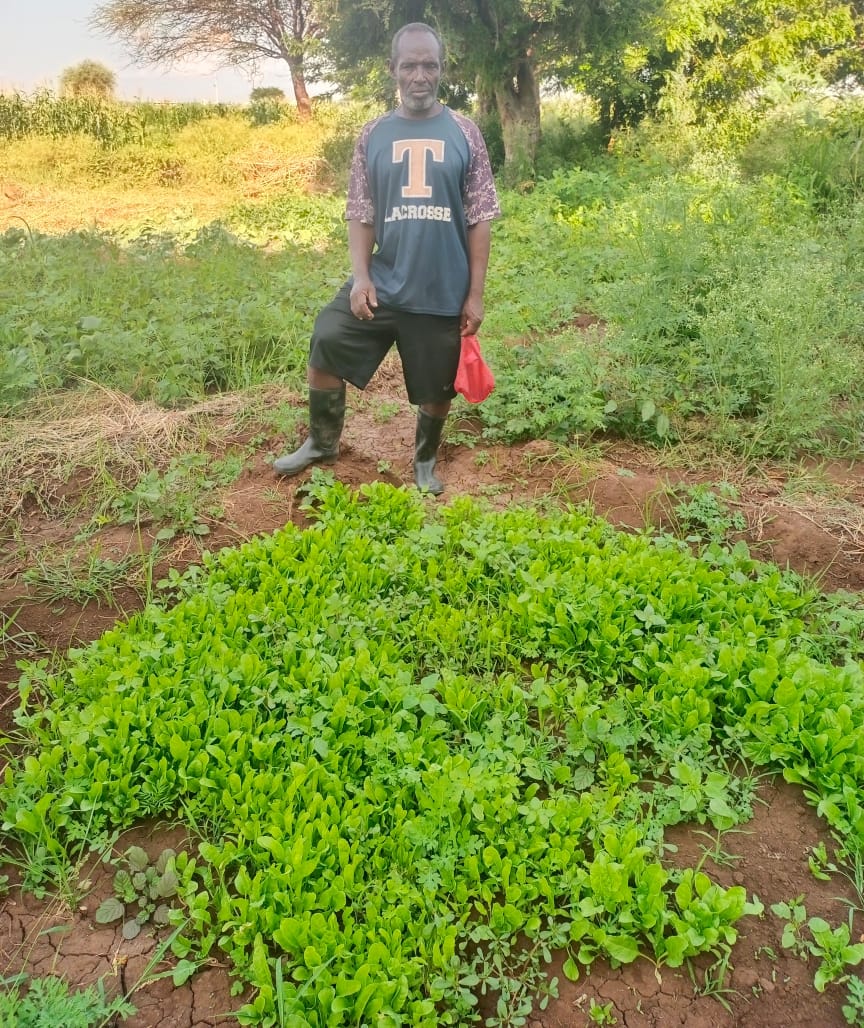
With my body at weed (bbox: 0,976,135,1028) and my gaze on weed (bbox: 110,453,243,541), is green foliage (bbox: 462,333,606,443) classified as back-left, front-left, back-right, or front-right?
front-right

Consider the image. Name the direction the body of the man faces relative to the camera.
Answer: toward the camera

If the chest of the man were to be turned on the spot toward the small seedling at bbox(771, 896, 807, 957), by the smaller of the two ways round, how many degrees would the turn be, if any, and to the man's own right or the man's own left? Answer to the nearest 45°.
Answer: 0° — they already face it

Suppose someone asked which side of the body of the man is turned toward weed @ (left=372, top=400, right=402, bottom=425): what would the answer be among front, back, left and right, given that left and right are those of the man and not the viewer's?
back

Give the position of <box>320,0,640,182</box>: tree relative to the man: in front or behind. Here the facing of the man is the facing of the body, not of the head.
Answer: behind

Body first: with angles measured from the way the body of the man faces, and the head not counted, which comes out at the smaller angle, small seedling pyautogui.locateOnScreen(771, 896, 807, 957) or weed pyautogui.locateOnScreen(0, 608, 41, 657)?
the small seedling

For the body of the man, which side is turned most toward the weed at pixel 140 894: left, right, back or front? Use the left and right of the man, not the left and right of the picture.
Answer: front

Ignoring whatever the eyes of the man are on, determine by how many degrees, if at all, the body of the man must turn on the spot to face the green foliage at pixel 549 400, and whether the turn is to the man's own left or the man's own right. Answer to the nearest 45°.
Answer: approximately 135° to the man's own left

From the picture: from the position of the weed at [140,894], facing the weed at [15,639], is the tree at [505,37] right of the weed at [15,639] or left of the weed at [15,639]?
right

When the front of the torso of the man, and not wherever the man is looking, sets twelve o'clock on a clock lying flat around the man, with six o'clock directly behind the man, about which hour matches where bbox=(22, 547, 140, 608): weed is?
The weed is roughly at 2 o'clock from the man.

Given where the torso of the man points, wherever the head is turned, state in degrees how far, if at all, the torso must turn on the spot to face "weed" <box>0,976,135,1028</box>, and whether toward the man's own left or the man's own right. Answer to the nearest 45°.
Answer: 0° — they already face it

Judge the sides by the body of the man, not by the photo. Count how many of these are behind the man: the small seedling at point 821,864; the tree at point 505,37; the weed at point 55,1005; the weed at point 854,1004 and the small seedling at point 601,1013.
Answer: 1
